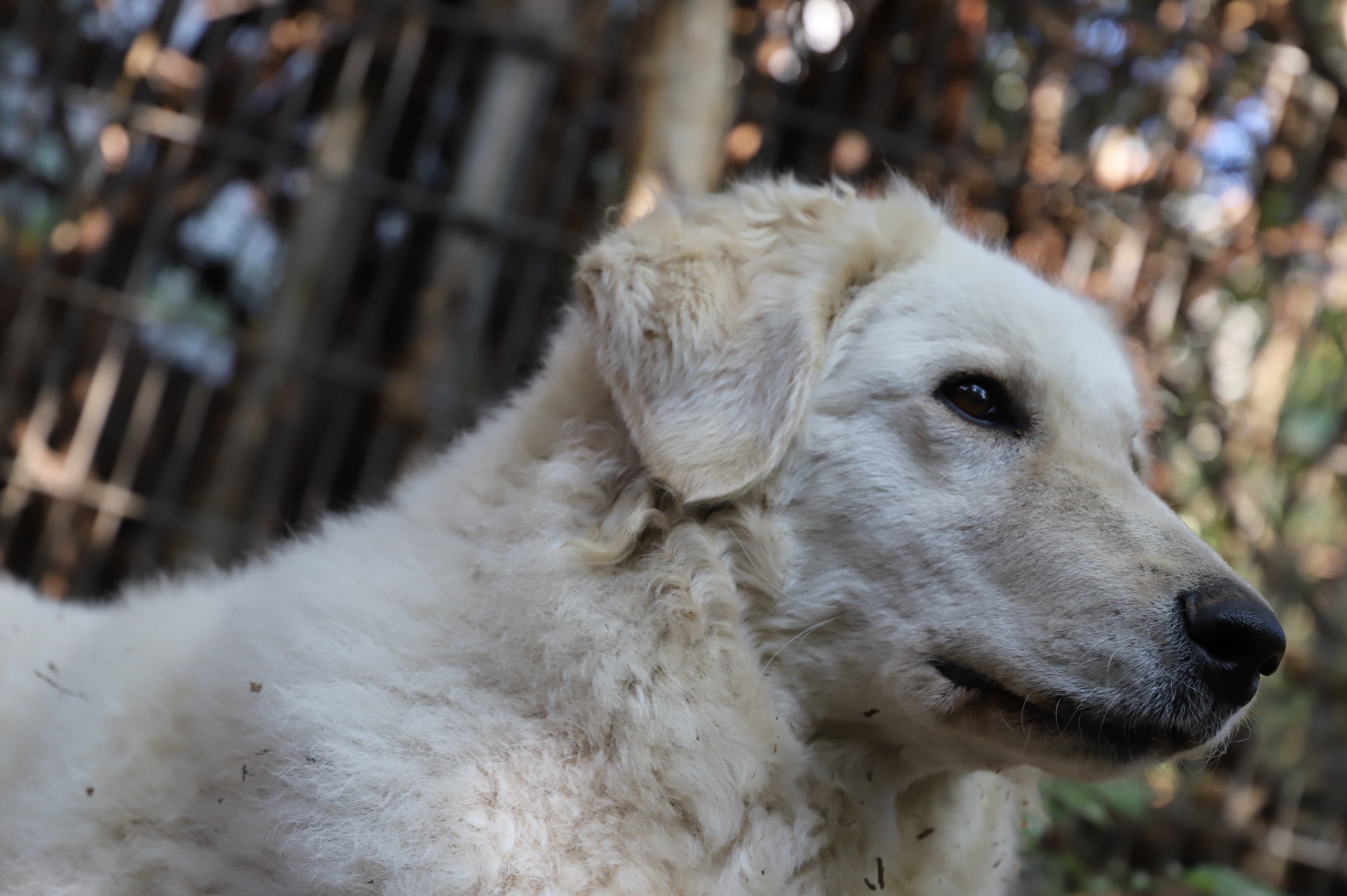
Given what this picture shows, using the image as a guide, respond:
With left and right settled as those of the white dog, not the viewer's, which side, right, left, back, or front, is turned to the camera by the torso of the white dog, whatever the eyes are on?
right
